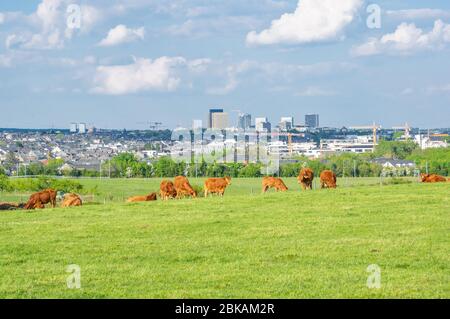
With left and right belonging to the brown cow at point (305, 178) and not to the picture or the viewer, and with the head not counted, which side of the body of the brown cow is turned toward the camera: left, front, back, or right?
front

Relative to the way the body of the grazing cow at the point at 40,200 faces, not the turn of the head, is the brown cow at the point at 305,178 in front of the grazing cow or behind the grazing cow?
behind

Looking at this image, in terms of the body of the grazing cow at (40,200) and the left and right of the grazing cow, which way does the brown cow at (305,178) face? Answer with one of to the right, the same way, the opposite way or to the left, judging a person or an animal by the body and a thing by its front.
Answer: to the left

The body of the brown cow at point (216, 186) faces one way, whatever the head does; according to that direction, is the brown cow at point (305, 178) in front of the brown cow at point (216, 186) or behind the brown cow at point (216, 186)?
in front

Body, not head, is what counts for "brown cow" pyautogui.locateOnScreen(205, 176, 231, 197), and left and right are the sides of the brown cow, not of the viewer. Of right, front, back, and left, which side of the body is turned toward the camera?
right

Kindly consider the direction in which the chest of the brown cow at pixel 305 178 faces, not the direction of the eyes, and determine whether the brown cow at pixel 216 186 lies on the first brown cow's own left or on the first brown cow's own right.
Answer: on the first brown cow's own right

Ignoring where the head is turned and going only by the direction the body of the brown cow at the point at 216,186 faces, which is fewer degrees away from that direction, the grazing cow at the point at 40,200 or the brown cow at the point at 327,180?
the brown cow
